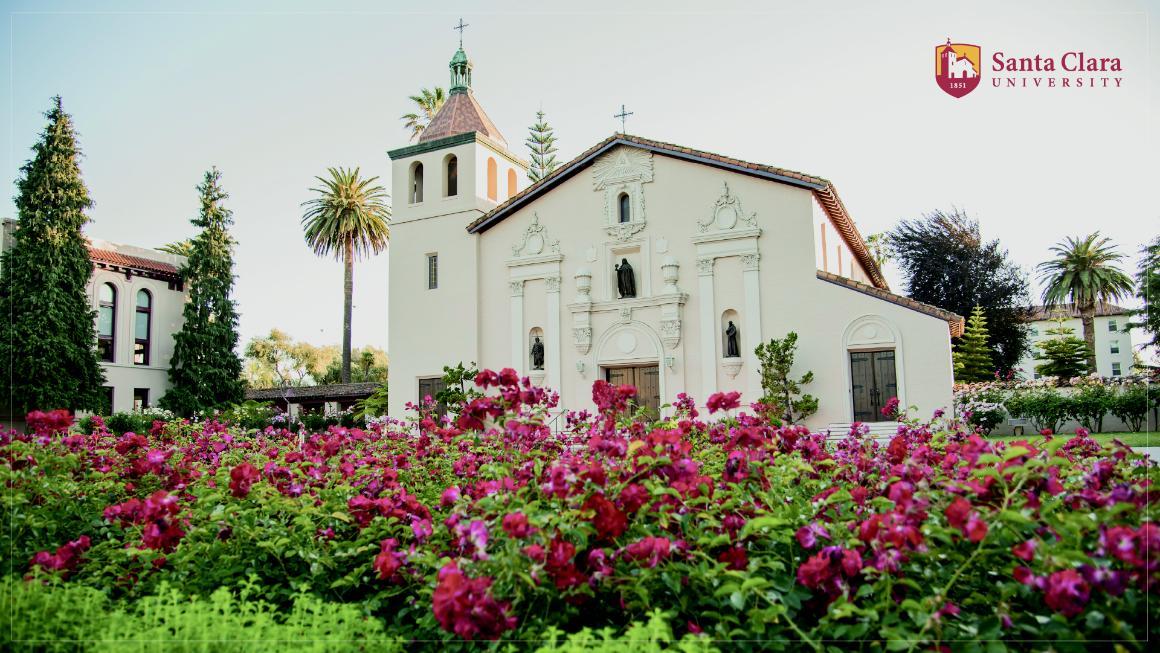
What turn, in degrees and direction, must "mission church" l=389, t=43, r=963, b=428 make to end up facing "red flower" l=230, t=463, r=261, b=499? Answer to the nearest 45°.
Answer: approximately 45° to its left

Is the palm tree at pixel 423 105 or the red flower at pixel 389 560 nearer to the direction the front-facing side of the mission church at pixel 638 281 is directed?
the red flower

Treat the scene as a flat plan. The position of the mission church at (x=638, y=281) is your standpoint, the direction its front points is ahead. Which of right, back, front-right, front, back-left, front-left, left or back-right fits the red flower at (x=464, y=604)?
front-left

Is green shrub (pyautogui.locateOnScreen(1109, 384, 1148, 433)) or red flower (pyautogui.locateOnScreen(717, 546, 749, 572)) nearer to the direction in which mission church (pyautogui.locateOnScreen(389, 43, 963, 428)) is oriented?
the red flower

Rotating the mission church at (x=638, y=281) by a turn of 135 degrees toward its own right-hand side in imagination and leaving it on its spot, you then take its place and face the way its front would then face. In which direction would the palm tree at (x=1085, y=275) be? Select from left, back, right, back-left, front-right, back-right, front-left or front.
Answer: front-right

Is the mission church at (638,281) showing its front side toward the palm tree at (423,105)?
no

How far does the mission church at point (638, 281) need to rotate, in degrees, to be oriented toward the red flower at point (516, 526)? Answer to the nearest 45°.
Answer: approximately 45° to its left

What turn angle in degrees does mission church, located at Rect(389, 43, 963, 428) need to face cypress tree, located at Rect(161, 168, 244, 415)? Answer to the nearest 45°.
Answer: approximately 90° to its right

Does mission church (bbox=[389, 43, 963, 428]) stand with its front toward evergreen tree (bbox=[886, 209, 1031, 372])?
no

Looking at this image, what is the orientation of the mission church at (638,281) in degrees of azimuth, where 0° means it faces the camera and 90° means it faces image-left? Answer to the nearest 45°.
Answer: approximately 45°

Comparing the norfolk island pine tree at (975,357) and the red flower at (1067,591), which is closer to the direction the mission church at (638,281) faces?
the red flower

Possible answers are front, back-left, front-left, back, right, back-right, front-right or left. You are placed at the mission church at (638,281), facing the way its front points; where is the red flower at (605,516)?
front-left

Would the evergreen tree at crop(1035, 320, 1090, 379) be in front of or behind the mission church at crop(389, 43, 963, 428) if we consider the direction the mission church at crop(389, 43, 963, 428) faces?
behind

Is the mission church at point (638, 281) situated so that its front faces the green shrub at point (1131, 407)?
no

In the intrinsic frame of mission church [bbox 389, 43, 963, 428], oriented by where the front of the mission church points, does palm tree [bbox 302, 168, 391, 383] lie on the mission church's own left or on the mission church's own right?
on the mission church's own right

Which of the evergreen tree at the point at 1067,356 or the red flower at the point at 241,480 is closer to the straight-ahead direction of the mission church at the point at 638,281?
the red flower

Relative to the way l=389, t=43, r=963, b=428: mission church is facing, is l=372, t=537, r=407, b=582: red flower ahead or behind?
ahead

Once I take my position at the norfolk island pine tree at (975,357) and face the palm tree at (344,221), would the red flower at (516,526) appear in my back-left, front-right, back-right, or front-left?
front-left
